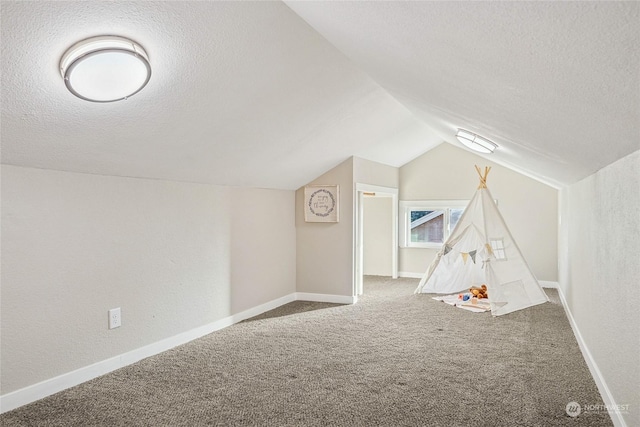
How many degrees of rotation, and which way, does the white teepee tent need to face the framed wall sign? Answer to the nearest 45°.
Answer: approximately 45° to its right

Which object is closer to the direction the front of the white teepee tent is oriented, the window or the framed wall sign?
the framed wall sign

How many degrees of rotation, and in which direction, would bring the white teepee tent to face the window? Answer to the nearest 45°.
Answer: approximately 90° to its right

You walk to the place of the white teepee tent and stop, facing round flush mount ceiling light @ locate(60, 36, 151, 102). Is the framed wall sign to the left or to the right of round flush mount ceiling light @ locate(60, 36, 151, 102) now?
right

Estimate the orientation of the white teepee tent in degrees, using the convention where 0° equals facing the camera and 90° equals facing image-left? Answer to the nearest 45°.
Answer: approximately 45°

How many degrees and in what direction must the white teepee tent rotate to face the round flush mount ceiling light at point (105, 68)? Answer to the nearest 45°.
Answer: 0° — it already faces it
